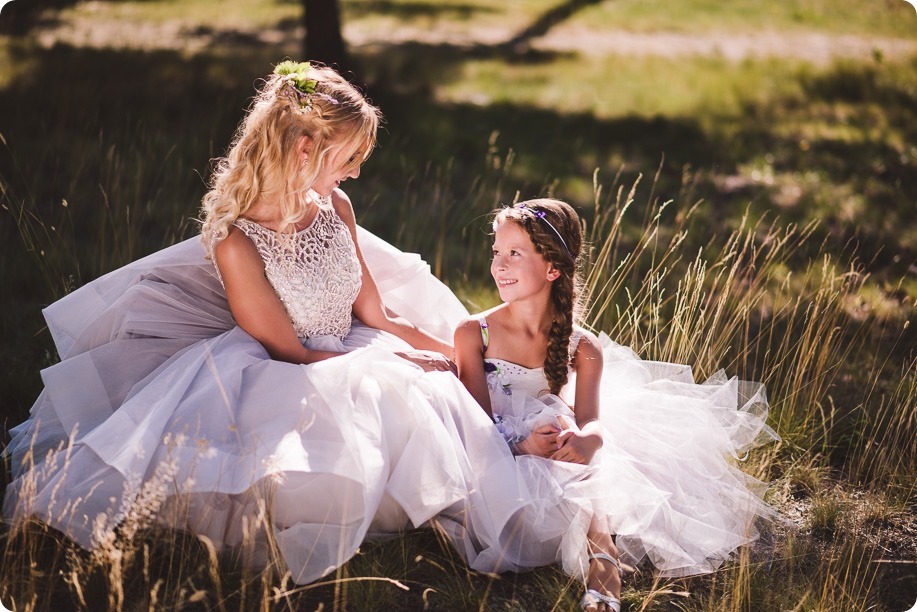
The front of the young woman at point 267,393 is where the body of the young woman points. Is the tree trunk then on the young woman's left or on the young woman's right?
on the young woman's left

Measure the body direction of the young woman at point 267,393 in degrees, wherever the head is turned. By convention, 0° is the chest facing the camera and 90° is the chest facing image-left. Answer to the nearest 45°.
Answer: approximately 315°

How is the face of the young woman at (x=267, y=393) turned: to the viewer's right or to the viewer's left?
to the viewer's right

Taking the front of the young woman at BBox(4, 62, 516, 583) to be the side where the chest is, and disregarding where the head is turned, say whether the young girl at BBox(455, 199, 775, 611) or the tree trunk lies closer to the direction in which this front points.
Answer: the young girl

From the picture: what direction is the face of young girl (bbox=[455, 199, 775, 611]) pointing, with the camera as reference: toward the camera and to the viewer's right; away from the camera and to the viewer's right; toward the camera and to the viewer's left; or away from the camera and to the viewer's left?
toward the camera and to the viewer's left

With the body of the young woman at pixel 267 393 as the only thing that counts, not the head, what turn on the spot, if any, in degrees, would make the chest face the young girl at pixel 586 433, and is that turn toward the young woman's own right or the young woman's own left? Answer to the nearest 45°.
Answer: approximately 45° to the young woman's own left
